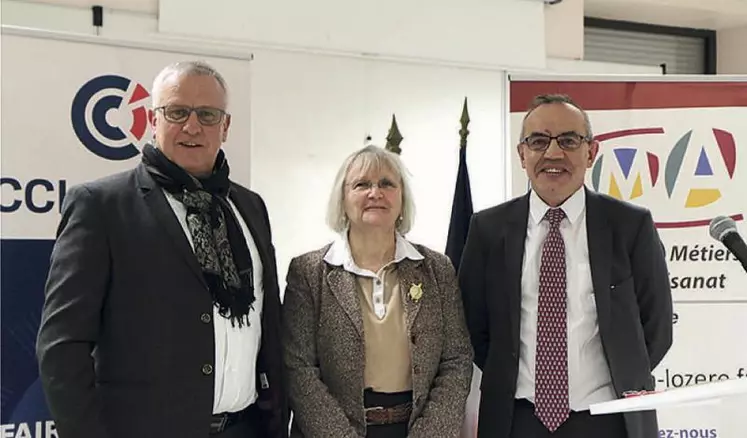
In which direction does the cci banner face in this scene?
toward the camera

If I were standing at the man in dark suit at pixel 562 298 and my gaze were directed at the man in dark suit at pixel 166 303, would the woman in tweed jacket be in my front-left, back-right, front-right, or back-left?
front-right

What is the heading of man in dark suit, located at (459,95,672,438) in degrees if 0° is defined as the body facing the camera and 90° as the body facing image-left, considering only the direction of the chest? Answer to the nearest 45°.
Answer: approximately 0°

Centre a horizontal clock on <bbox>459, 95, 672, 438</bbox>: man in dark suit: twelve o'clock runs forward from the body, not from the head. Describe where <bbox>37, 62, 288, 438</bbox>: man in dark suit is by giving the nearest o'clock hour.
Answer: <bbox>37, 62, 288, 438</bbox>: man in dark suit is roughly at 2 o'clock from <bbox>459, 95, 672, 438</bbox>: man in dark suit.

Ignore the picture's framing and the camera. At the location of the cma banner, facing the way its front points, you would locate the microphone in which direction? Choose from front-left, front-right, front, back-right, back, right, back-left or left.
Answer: front

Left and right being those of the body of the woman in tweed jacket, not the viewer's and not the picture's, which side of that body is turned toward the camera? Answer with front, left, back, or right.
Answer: front

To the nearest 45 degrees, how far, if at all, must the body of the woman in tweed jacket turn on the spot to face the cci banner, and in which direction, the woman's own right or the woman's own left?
approximately 90° to the woman's own right

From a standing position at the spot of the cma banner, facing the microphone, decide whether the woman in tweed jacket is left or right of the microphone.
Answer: right

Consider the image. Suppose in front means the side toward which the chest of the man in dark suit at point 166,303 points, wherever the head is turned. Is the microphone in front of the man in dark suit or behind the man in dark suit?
in front

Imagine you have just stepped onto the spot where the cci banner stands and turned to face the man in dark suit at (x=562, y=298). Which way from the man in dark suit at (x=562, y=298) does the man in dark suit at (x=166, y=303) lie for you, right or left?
right

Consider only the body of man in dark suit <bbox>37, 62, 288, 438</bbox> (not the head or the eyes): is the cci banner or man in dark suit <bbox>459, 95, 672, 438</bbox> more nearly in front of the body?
the man in dark suit
